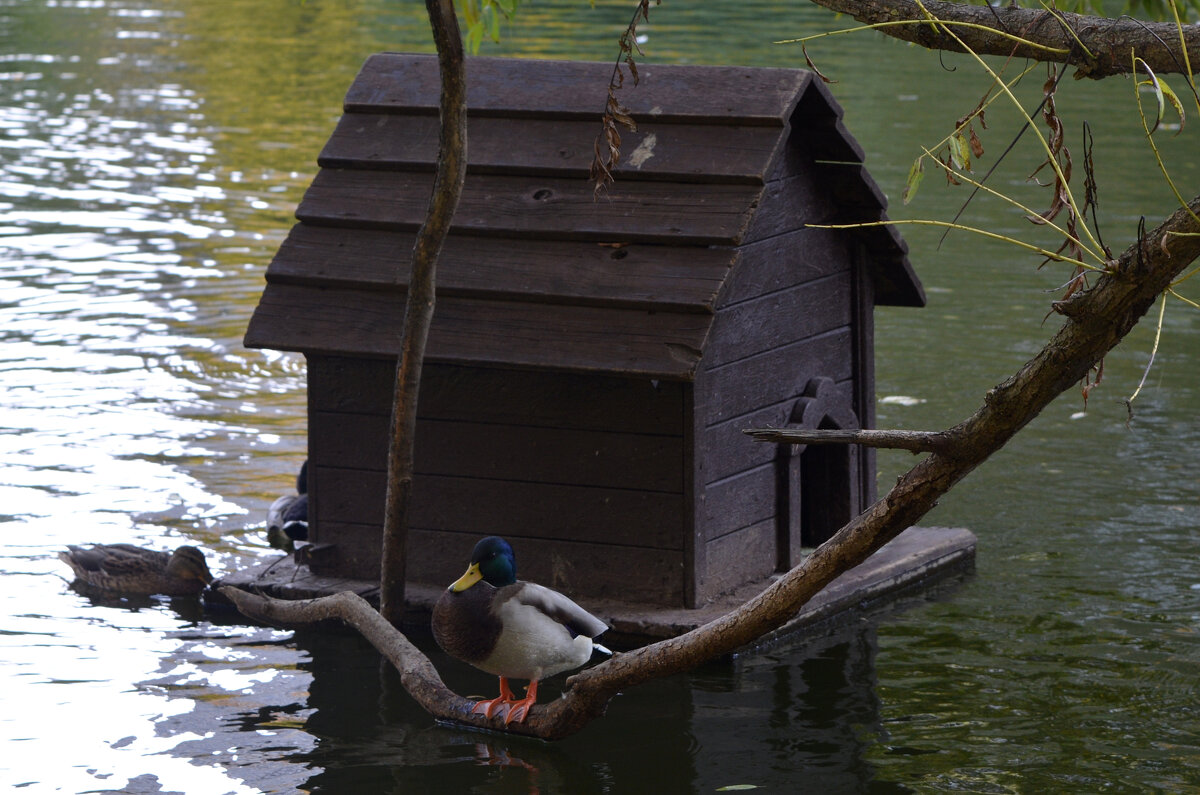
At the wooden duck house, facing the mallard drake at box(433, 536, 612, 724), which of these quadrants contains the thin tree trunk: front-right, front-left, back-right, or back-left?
front-right

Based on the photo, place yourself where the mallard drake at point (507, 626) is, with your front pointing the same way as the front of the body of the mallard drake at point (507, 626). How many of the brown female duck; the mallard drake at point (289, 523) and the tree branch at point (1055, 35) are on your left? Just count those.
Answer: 1

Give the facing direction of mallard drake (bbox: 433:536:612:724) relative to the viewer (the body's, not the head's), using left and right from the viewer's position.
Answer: facing the viewer and to the left of the viewer

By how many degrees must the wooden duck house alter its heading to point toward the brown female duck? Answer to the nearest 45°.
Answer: approximately 135° to its right

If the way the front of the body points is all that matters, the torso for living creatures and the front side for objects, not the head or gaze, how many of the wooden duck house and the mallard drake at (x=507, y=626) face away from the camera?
0

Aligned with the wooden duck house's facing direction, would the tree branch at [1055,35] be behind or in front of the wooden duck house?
in front

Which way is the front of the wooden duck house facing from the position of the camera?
facing the viewer and to the right of the viewer
